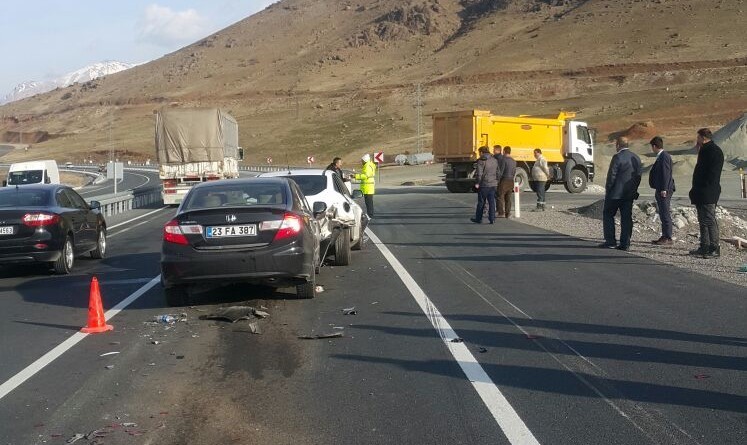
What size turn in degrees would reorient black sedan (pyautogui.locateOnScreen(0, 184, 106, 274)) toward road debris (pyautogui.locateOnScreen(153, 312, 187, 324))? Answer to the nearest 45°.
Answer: approximately 135° to its right

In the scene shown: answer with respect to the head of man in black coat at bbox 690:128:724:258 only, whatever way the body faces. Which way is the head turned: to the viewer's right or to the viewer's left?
to the viewer's left

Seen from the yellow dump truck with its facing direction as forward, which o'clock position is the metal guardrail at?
The metal guardrail is roughly at 7 o'clock from the yellow dump truck.

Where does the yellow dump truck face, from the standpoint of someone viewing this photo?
facing away from the viewer and to the right of the viewer

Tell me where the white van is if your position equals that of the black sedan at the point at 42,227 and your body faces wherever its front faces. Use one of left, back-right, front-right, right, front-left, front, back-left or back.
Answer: front-left

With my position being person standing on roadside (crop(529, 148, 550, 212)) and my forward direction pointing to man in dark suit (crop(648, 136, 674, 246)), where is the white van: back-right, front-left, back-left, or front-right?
back-right

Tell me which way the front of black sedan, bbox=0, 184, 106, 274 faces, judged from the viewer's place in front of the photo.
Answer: facing away from the viewer and to the right of the viewer

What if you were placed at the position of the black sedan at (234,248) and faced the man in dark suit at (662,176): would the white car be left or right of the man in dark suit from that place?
left

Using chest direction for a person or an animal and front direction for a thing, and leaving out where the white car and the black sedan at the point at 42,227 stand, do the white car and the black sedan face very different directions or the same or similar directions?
same or similar directions

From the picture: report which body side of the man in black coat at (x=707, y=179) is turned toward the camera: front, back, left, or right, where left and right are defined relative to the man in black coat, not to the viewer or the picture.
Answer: left

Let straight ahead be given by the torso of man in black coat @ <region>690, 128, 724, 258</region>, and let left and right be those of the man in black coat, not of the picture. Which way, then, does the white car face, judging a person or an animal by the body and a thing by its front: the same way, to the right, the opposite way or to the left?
to the right

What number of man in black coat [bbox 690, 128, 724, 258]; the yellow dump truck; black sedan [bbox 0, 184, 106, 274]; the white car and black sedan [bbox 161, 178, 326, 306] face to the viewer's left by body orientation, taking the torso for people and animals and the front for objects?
1

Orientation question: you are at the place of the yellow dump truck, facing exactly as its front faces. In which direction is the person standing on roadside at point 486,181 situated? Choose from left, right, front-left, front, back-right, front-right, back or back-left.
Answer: back-right

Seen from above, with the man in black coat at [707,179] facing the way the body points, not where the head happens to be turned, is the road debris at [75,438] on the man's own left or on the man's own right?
on the man's own left

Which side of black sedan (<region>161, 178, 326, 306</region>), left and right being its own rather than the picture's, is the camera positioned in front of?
back
